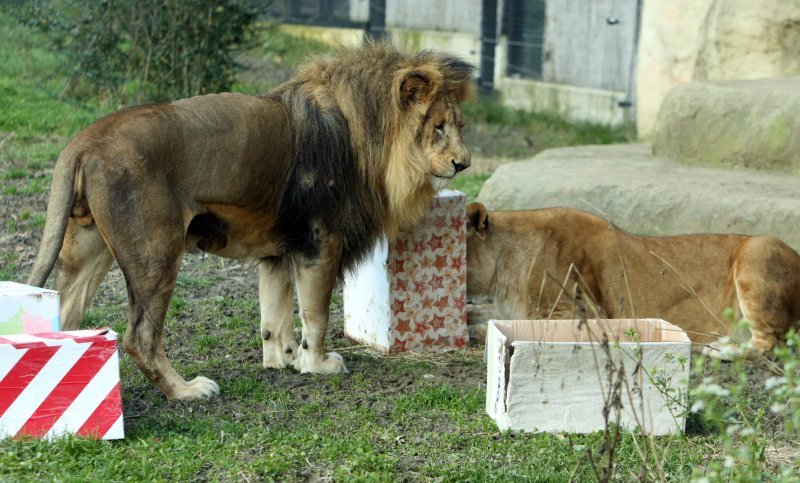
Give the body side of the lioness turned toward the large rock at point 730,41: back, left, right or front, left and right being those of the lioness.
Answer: right

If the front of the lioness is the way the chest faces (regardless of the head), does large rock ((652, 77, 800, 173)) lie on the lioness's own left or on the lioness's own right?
on the lioness's own right

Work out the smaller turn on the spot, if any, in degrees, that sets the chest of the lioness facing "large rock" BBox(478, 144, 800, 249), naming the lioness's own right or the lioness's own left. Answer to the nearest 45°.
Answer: approximately 90° to the lioness's own right

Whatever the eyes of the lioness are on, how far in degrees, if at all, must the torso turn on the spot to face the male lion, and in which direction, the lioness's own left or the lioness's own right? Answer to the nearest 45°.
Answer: approximately 45° to the lioness's own left

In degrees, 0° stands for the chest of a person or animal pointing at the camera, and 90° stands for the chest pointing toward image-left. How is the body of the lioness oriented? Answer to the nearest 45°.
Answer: approximately 90°

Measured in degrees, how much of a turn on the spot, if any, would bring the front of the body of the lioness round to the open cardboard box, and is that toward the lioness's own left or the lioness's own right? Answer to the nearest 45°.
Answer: approximately 90° to the lioness's own left

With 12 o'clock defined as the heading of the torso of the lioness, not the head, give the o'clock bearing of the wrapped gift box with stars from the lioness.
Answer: The wrapped gift box with stars is roughly at 11 o'clock from the lioness.
